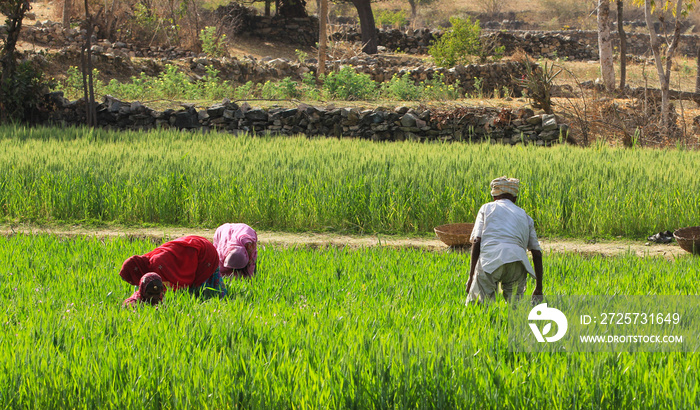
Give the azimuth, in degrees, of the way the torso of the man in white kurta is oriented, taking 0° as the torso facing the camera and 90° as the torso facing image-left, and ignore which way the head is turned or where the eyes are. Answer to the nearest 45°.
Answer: approximately 180°

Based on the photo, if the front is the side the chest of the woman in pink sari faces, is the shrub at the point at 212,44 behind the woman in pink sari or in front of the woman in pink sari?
behind

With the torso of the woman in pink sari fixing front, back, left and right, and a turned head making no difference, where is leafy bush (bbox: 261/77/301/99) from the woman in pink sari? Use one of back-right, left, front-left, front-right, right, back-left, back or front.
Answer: back

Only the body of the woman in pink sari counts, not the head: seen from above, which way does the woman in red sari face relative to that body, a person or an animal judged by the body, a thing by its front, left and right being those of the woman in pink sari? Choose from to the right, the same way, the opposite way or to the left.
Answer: to the right

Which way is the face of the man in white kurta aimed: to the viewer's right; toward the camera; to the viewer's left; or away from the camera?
away from the camera

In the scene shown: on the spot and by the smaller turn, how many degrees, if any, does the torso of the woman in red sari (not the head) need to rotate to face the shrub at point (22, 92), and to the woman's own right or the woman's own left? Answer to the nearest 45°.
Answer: approximately 90° to the woman's own right

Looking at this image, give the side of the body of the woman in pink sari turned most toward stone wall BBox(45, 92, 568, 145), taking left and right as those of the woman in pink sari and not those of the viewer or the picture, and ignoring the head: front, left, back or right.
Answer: back

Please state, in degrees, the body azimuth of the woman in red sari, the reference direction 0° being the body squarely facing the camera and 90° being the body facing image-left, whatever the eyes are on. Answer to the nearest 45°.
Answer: approximately 90°

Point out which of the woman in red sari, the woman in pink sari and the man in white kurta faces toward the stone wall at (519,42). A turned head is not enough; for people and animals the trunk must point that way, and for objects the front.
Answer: the man in white kurta

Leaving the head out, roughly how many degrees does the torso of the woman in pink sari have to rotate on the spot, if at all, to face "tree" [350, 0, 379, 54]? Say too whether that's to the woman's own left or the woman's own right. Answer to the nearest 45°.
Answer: approximately 180°

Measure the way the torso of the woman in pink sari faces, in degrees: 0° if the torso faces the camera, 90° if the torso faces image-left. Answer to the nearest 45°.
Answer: approximately 0°
